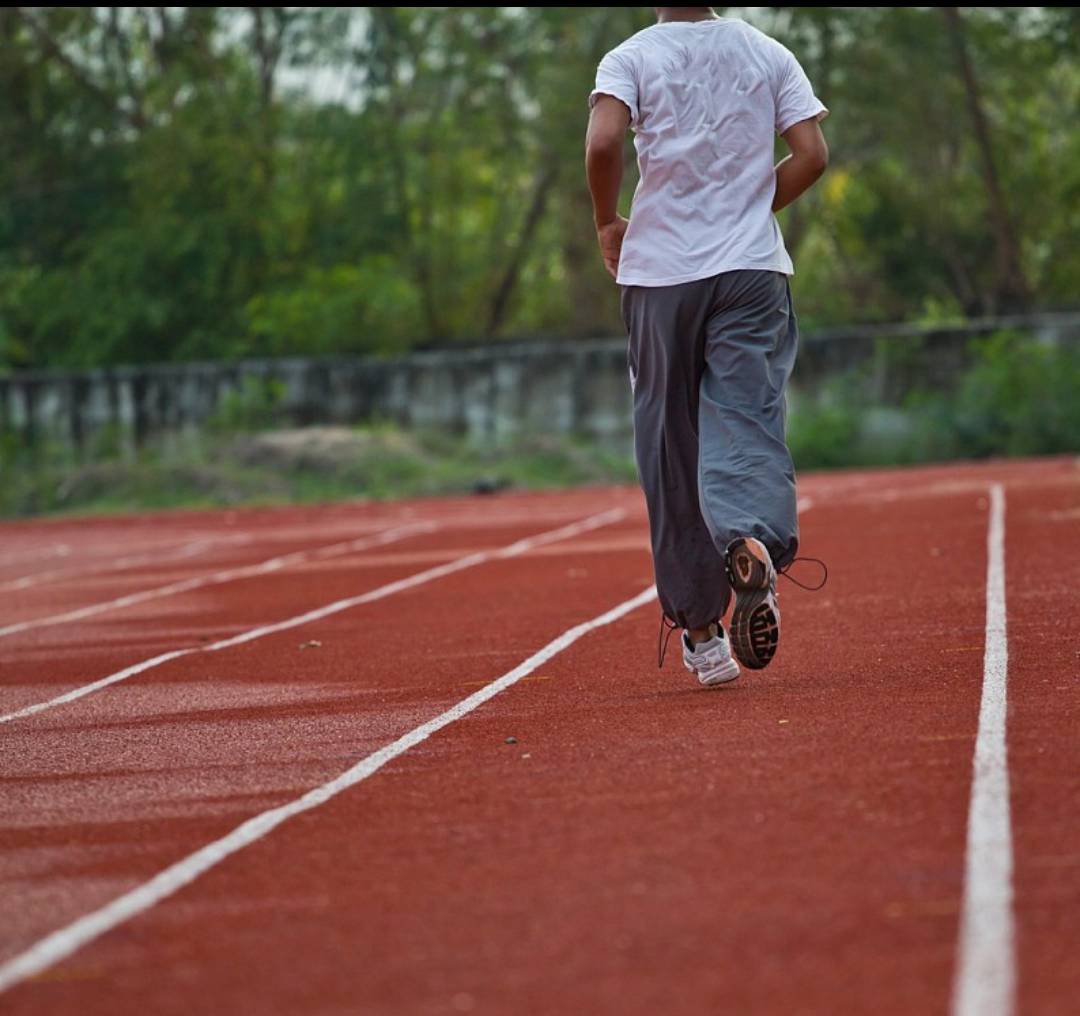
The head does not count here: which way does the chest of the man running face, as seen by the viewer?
away from the camera

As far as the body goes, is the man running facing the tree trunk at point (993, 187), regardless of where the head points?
yes

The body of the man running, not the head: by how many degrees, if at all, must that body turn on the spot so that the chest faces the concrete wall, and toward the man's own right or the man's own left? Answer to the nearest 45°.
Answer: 0° — they already face it
